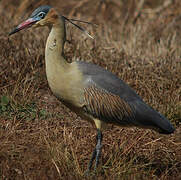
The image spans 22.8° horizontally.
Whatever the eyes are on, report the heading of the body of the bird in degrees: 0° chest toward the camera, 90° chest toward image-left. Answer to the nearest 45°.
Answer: approximately 90°
